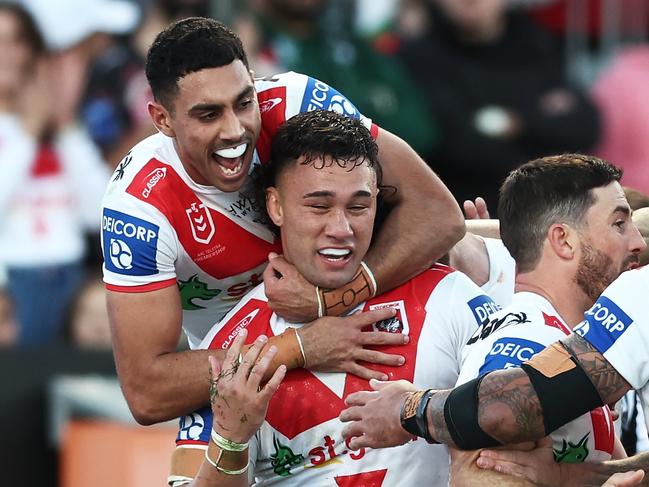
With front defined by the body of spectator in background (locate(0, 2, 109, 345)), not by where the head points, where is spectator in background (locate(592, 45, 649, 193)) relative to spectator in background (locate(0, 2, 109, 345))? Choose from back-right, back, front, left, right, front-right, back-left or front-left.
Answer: left

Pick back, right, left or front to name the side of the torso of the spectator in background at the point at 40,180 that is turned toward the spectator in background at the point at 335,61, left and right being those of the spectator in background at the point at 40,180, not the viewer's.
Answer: left

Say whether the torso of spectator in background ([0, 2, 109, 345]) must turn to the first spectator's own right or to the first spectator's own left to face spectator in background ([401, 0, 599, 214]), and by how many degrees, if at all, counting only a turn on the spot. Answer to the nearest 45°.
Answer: approximately 90° to the first spectator's own left

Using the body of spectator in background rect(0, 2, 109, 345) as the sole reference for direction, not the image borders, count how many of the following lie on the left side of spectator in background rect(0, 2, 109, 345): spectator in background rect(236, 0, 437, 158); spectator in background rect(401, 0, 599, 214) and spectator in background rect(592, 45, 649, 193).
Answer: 3

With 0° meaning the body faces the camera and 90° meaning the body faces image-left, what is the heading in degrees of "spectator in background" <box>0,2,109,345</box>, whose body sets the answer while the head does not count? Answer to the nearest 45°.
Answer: approximately 0°
